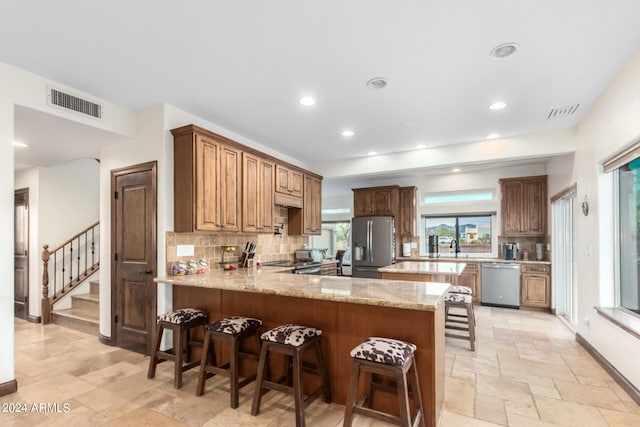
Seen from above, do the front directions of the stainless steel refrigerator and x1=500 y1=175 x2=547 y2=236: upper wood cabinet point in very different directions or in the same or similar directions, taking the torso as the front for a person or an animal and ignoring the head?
same or similar directions

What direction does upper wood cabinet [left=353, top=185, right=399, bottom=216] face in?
toward the camera

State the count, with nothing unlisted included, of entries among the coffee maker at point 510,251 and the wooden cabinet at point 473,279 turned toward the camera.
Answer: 2

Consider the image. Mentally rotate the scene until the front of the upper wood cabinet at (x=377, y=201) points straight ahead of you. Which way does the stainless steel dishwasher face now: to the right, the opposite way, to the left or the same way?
the same way

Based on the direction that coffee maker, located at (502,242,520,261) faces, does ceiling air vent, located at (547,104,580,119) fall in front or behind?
in front

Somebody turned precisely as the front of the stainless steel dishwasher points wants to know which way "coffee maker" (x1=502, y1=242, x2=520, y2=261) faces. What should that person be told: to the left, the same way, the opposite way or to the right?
the same way

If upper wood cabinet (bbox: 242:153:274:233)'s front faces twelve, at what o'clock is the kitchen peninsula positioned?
The kitchen peninsula is roughly at 1 o'clock from the upper wood cabinet.

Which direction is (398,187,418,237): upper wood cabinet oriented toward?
toward the camera

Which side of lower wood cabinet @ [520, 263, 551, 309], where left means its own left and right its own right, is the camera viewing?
front

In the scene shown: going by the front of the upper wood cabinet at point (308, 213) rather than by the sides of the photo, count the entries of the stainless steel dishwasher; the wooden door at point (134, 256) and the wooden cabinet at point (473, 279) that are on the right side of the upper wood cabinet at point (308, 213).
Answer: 1

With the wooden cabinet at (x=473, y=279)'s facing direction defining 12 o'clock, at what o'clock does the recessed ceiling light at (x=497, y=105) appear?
The recessed ceiling light is roughly at 12 o'clock from the wooden cabinet.

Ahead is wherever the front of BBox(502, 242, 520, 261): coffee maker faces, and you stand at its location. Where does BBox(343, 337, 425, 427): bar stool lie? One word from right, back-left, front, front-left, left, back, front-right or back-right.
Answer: front

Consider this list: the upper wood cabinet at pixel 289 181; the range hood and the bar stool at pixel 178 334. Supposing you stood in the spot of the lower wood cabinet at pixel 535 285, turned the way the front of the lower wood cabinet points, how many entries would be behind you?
0

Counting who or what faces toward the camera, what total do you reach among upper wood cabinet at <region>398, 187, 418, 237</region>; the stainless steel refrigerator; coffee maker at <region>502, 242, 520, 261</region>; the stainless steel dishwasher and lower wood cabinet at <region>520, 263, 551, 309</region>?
5

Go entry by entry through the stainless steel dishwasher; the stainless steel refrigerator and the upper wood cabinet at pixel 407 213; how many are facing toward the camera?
3

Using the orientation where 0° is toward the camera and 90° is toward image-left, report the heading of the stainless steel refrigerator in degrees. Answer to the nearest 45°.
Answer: approximately 0°

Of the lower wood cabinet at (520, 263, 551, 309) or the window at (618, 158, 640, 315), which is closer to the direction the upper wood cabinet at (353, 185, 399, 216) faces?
the window

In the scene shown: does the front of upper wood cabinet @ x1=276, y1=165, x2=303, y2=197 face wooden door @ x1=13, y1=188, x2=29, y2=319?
no

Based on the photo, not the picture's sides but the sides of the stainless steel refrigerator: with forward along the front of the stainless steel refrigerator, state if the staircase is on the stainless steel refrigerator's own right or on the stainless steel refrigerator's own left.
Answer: on the stainless steel refrigerator's own right

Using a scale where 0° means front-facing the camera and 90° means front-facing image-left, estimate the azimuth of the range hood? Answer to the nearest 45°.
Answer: approximately 315°

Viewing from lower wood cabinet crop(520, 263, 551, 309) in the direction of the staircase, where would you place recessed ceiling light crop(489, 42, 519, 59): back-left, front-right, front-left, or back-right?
front-left
